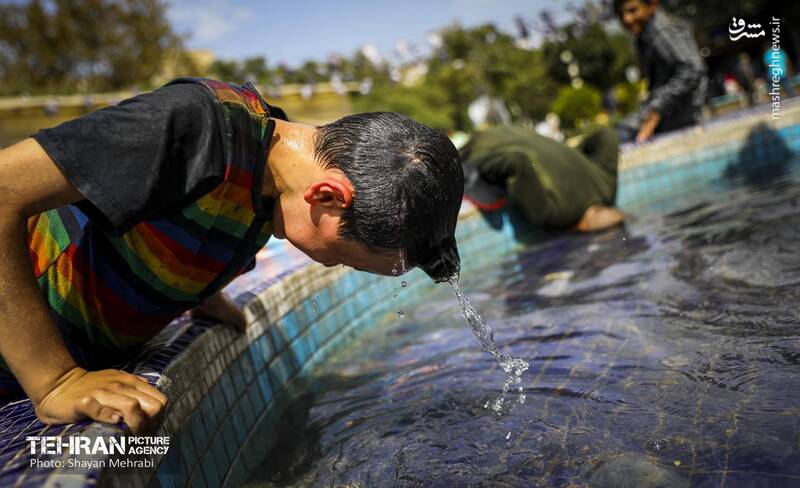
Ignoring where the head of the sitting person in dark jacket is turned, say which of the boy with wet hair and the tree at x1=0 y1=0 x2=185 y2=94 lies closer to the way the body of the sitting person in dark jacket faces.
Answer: the boy with wet hair

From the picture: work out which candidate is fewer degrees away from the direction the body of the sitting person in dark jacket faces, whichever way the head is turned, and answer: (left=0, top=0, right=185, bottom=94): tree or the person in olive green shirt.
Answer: the person in olive green shirt

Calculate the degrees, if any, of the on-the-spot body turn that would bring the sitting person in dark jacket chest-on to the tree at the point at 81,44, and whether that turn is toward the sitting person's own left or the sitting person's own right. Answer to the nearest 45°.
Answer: approximately 90° to the sitting person's own right

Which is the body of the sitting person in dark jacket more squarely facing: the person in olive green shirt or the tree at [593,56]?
the person in olive green shirt

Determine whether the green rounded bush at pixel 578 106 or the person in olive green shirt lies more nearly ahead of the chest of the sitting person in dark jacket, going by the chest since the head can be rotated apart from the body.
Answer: the person in olive green shirt

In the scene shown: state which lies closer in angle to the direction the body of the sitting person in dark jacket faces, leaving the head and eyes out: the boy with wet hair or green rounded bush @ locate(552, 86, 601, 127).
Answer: the boy with wet hair

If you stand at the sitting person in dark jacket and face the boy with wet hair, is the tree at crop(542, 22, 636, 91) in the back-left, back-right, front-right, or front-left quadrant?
back-right

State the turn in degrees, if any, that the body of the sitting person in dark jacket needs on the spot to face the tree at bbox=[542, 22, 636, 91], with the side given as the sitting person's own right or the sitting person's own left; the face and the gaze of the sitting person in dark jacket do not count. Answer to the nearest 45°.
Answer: approximately 135° to the sitting person's own right

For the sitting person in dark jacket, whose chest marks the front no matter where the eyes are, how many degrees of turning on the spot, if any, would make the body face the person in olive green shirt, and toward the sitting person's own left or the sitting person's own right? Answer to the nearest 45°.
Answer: approximately 45° to the sitting person's own left

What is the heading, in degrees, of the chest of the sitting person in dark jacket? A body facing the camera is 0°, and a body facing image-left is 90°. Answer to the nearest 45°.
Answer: approximately 45°

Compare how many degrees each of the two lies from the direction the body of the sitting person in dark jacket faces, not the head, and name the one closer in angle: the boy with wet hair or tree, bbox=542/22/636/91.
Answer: the boy with wet hair

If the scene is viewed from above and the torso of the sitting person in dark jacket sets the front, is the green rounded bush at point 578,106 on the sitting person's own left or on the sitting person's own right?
on the sitting person's own right
